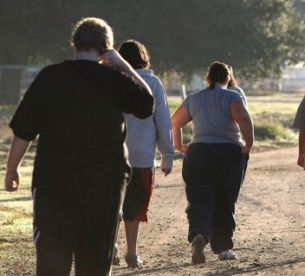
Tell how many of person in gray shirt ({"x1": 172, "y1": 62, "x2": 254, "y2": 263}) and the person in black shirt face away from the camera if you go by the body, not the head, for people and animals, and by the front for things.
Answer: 2

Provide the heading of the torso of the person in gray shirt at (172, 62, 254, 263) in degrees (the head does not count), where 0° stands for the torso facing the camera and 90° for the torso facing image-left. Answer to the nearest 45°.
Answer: approximately 180°

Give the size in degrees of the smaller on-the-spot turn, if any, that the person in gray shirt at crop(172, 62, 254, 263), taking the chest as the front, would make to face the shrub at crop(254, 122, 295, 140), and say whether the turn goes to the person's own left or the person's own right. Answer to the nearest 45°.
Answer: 0° — they already face it

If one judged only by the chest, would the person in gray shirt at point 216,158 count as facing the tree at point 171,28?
yes

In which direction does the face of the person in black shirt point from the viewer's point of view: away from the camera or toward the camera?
away from the camera

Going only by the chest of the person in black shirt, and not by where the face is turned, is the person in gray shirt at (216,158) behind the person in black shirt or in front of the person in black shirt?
in front

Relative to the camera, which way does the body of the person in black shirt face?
away from the camera

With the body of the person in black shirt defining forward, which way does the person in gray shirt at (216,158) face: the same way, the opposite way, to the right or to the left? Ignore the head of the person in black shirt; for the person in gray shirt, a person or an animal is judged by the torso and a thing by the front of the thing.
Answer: the same way

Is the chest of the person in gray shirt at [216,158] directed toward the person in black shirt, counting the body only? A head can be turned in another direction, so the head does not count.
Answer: no

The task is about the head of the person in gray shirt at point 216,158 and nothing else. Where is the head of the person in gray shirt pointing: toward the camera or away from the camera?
away from the camera

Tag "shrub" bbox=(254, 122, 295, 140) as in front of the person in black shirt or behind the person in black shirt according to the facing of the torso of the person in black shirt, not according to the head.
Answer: in front
